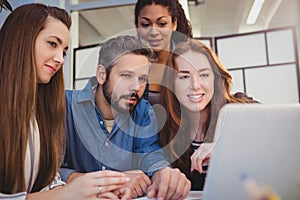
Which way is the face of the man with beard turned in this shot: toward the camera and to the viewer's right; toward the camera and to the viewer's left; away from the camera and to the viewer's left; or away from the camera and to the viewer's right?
toward the camera and to the viewer's right

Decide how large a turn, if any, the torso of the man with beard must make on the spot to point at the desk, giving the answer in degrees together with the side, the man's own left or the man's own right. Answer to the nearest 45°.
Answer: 0° — they already face it

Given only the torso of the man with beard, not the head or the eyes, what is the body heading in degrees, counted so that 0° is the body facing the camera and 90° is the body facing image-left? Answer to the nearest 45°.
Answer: approximately 315°
